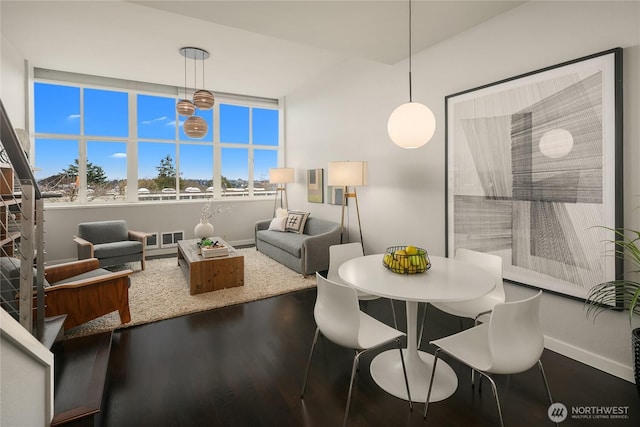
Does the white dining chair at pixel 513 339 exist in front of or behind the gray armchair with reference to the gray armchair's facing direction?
in front

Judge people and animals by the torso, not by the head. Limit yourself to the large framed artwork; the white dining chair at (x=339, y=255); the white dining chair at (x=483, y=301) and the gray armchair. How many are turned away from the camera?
0

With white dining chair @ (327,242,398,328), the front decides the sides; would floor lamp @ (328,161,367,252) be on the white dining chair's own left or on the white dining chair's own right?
on the white dining chair's own left

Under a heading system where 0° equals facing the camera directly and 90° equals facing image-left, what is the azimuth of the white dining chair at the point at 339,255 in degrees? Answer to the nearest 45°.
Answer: approximately 315°

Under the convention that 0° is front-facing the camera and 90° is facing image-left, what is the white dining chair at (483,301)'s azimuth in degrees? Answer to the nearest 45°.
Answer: approximately 45°

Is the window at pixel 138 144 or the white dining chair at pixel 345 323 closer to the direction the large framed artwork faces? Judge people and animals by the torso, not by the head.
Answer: the white dining chair

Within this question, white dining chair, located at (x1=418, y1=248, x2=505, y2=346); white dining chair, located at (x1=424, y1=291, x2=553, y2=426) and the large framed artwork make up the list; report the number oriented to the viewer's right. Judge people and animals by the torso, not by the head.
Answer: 0

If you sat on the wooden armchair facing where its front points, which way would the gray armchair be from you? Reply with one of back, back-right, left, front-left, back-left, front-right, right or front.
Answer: front-left

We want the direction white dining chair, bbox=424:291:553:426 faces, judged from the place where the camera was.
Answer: facing away from the viewer and to the left of the viewer

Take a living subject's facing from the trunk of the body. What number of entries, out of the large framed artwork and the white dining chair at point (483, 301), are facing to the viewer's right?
0

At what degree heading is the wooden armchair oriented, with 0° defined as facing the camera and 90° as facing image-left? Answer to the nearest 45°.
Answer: approximately 225°

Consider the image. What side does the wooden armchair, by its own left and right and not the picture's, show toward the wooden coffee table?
front

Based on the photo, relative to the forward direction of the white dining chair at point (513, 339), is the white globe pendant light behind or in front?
in front

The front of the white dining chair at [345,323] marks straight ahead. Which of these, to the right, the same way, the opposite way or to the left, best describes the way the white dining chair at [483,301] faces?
the opposite way
